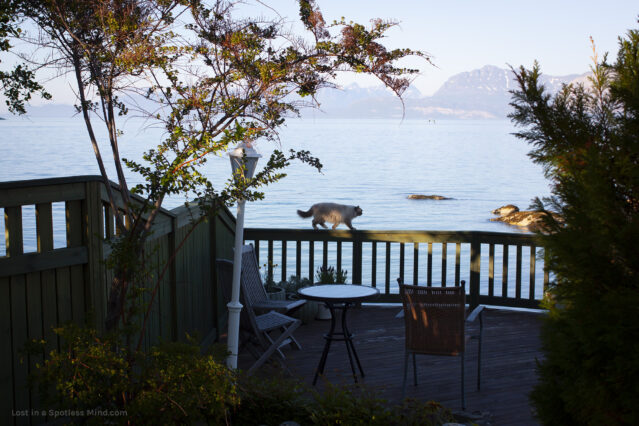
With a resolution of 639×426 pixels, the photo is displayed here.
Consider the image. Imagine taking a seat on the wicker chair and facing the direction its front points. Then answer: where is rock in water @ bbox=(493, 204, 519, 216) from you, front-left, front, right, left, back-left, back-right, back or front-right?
front-left

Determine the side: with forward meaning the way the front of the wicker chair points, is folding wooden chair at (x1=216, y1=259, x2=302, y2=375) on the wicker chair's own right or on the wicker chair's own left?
on the wicker chair's own left

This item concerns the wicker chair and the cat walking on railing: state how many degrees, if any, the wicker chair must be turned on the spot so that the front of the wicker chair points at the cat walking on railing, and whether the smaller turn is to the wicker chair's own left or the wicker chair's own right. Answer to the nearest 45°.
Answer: approximately 45° to the wicker chair's own left

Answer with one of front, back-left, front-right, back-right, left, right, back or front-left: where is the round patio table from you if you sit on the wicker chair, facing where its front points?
left

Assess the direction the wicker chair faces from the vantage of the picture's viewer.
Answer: facing away from the viewer and to the right of the viewer

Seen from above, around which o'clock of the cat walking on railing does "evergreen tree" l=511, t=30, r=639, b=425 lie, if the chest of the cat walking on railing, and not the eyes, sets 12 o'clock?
The evergreen tree is roughly at 3 o'clock from the cat walking on railing.

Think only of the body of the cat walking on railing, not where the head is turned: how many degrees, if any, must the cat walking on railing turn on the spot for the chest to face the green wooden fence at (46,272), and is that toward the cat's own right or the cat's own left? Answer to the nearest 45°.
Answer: approximately 90° to the cat's own right

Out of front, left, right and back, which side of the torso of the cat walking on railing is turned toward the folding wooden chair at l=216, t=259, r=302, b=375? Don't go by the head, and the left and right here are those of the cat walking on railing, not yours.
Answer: right

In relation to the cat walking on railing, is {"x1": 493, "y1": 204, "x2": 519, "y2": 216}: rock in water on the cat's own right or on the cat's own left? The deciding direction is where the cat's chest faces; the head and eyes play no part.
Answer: on the cat's own left

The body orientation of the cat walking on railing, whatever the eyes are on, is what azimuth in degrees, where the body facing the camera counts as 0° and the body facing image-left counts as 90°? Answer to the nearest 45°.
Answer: approximately 270°

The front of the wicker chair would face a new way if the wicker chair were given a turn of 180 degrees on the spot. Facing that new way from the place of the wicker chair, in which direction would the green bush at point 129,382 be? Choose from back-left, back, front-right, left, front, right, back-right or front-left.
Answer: front
